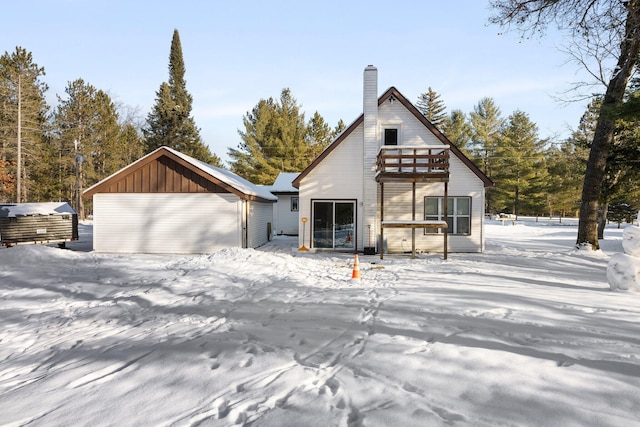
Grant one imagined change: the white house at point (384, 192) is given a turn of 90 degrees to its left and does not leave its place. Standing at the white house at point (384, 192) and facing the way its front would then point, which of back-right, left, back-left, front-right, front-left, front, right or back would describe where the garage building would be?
back

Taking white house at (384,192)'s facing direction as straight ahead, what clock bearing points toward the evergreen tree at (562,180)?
The evergreen tree is roughly at 7 o'clock from the white house.

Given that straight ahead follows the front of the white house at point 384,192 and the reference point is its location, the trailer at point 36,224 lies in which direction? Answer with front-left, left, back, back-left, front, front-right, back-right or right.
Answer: right

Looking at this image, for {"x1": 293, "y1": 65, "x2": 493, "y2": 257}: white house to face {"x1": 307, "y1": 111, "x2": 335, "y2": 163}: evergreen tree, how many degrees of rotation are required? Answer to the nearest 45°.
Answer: approximately 180°

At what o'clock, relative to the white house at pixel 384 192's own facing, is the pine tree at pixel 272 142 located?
The pine tree is roughly at 5 o'clock from the white house.

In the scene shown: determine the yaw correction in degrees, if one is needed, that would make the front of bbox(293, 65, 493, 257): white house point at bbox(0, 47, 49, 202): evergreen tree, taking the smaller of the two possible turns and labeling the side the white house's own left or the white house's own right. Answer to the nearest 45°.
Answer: approximately 90° to the white house's own right

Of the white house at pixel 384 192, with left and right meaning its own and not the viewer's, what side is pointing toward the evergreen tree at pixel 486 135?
back

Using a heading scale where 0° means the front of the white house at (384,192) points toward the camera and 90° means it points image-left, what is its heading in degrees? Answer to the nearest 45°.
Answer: approximately 0°

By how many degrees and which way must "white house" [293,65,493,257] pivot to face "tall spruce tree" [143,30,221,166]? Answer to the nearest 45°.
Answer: approximately 135° to its right

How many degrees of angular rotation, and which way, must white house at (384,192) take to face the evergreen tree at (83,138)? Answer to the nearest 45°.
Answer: approximately 135° to its right

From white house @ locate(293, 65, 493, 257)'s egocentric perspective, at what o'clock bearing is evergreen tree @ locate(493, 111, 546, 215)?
The evergreen tree is roughly at 7 o'clock from the white house.

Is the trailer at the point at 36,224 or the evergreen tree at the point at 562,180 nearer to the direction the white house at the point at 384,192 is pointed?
the trailer

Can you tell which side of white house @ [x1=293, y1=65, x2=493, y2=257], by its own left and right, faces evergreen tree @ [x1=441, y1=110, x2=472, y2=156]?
back
